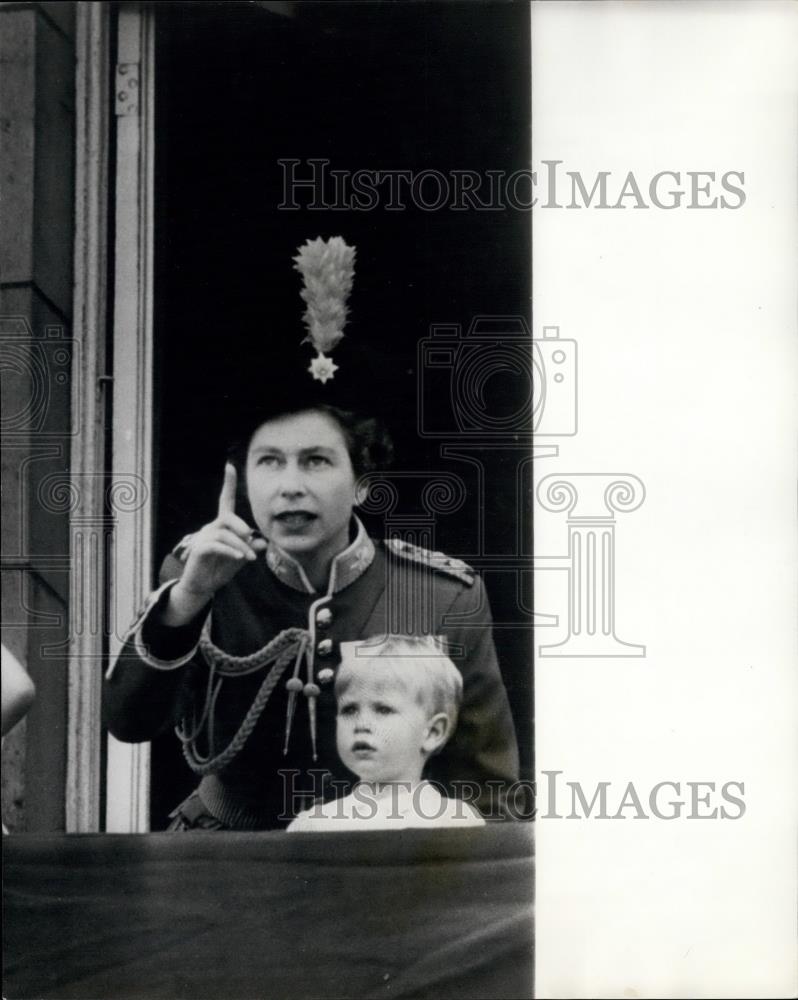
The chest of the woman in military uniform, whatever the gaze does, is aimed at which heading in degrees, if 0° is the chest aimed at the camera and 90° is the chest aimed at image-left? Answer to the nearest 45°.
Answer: approximately 0°

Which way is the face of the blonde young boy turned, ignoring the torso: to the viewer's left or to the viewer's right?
to the viewer's left
